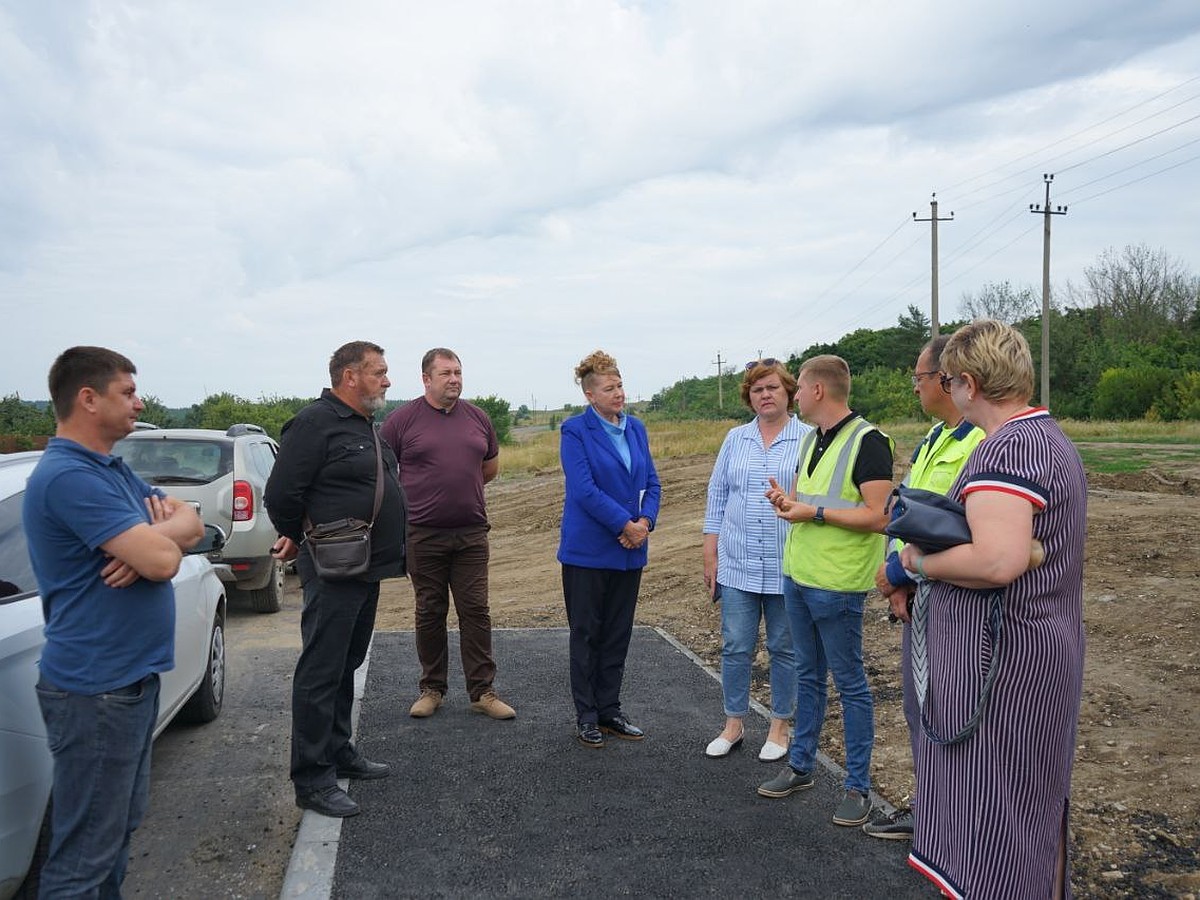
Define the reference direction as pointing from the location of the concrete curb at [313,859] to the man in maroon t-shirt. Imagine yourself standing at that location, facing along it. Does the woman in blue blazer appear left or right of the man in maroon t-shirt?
right

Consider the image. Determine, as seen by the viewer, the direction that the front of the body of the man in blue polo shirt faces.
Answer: to the viewer's right

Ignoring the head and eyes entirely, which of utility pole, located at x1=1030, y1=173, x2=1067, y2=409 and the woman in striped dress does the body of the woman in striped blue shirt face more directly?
the woman in striped dress

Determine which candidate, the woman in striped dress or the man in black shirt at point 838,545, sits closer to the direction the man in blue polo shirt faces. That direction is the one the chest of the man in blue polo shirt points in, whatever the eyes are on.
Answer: the man in black shirt

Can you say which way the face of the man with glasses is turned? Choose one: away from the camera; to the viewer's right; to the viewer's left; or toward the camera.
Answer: to the viewer's left

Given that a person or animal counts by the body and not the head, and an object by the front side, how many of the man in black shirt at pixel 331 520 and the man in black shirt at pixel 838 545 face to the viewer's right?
1

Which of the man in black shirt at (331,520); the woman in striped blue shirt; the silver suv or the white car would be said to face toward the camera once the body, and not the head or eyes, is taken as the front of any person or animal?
the woman in striped blue shirt

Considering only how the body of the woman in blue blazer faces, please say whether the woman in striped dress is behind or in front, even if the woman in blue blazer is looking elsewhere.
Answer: in front

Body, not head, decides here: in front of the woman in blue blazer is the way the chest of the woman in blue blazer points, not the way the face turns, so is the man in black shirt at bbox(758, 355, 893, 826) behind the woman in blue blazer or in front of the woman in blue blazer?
in front

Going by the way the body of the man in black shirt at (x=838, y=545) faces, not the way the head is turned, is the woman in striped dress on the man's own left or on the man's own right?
on the man's own left

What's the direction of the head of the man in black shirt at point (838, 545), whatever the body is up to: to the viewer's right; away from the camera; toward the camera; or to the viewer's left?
to the viewer's left

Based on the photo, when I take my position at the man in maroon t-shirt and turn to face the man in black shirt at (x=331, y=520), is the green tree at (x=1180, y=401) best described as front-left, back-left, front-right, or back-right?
back-left

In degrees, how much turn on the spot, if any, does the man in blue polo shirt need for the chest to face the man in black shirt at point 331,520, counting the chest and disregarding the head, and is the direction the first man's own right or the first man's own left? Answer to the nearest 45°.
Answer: approximately 45° to the first man's own left

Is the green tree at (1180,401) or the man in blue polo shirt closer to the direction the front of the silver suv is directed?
the green tree
